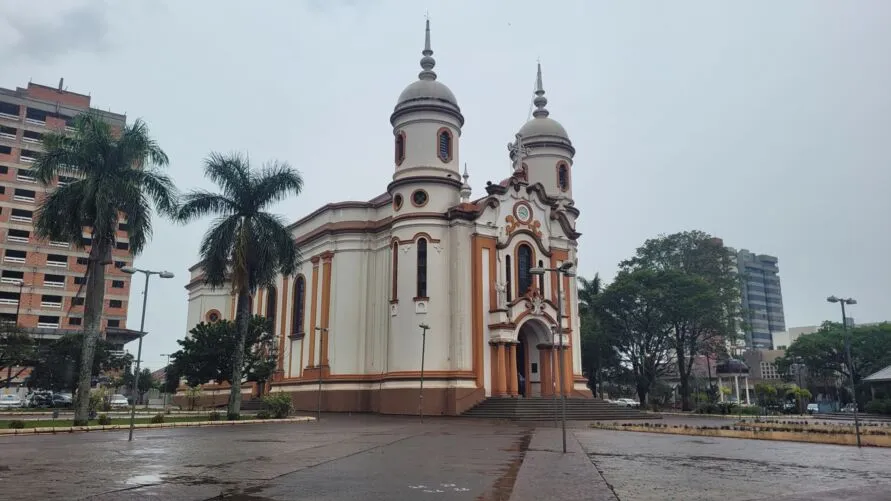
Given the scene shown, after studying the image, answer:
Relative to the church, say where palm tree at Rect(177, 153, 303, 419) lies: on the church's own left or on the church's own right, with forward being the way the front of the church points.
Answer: on the church's own right

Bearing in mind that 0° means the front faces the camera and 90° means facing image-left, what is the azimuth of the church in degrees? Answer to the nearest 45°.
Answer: approximately 315°

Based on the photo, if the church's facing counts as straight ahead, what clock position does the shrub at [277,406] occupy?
The shrub is roughly at 3 o'clock from the church.

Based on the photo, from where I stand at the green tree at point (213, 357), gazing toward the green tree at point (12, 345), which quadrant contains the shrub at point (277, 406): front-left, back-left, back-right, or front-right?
back-left

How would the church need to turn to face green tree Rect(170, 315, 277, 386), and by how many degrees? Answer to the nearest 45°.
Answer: approximately 135° to its right

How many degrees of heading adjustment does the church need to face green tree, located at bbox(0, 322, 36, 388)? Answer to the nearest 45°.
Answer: approximately 135° to its right

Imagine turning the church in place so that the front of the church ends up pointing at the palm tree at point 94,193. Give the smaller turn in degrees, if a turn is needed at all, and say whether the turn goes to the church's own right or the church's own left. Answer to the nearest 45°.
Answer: approximately 90° to the church's own right
